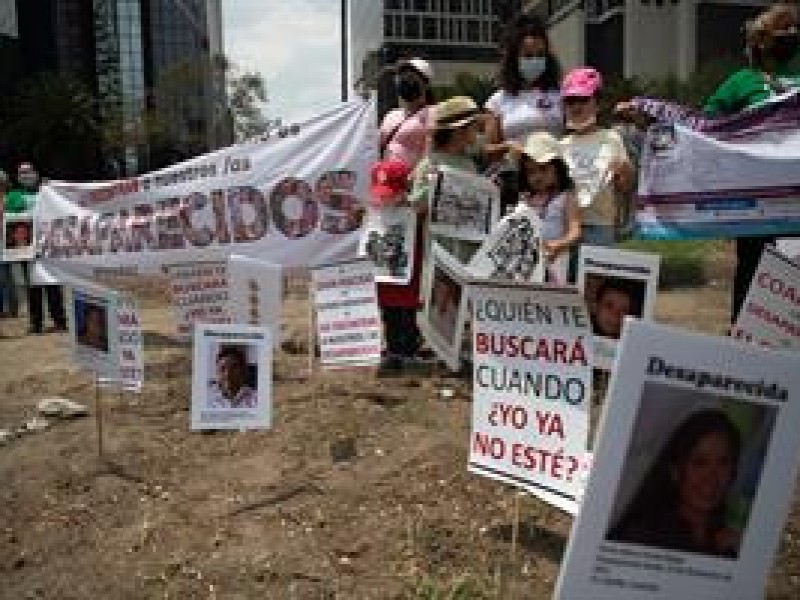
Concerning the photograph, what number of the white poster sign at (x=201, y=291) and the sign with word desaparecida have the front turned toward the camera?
2

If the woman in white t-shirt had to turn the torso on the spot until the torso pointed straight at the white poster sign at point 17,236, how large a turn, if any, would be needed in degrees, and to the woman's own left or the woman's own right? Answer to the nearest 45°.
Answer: approximately 135° to the woman's own right

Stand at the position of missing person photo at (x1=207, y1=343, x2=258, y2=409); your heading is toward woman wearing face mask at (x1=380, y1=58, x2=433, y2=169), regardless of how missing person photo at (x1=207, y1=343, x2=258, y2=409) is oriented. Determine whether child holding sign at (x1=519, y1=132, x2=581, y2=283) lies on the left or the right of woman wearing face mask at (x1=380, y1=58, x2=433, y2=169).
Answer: right

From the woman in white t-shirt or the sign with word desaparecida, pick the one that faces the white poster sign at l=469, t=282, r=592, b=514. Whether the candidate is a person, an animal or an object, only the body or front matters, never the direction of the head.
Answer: the woman in white t-shirt

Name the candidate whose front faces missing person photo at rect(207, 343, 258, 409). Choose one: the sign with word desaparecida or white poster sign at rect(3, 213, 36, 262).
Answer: the white poster sign

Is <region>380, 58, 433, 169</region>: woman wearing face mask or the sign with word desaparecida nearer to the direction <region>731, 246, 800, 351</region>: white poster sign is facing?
the sign with word desaparecida

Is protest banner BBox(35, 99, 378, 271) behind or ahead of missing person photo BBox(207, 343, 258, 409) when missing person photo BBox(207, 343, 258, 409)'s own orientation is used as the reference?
behind
